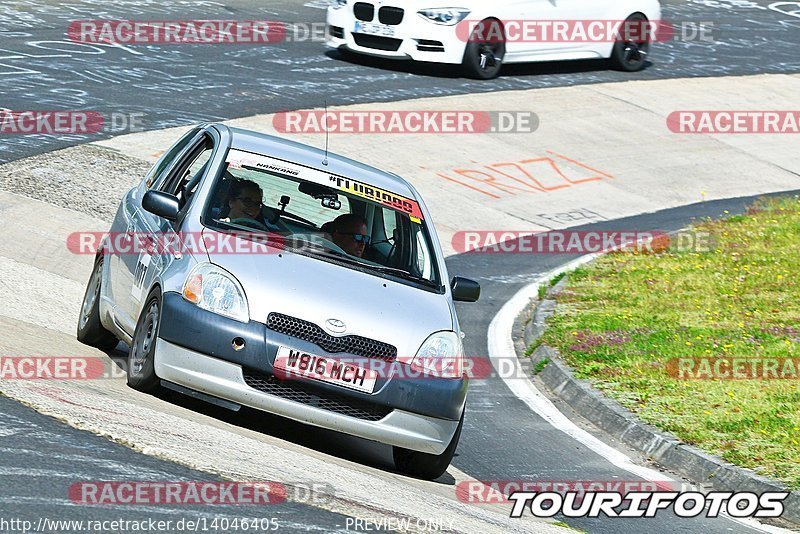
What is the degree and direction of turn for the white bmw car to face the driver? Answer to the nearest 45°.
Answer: approximately 45° to its left

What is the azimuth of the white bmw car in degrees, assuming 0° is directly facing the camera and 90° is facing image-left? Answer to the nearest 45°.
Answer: approximately 45°

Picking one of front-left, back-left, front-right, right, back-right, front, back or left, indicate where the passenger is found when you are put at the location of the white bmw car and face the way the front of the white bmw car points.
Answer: front-left

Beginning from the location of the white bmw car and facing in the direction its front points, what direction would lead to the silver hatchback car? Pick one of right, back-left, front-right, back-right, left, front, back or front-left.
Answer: front-left
